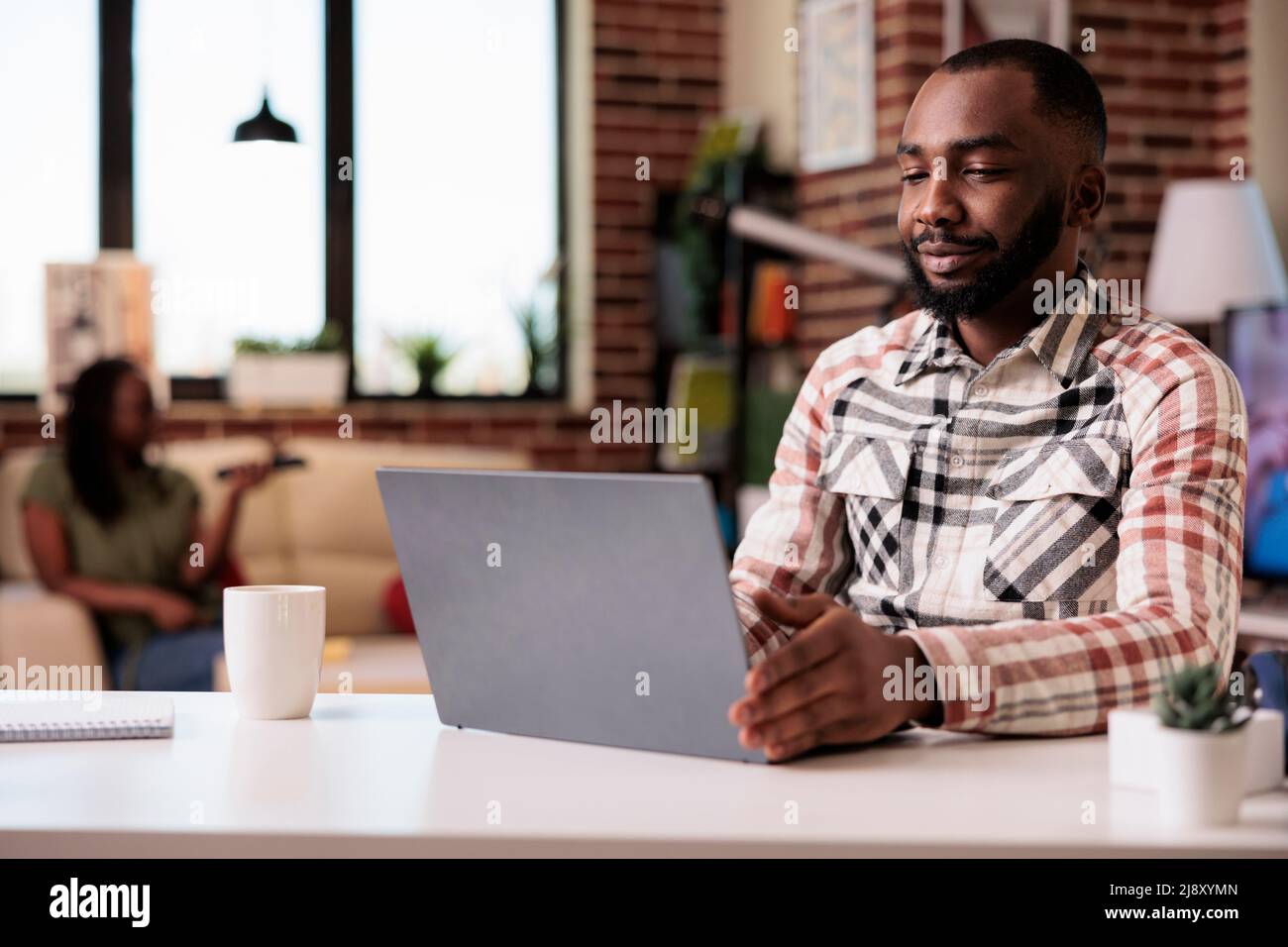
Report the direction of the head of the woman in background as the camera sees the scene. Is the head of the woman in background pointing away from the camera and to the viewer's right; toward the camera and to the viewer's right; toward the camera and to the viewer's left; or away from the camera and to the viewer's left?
toward the camera and to the viewer's right

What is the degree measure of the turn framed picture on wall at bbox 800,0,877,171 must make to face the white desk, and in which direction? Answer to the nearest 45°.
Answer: approximately 45° to its left

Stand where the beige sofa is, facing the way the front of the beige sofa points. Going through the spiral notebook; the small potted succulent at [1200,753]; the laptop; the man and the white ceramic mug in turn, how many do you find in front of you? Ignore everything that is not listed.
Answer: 5

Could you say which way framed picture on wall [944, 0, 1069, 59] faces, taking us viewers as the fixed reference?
facing the viewer

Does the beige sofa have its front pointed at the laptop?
yes

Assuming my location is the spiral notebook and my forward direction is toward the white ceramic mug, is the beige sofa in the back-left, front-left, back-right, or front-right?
front-left

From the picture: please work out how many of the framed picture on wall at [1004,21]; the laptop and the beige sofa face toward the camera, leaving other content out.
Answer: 2

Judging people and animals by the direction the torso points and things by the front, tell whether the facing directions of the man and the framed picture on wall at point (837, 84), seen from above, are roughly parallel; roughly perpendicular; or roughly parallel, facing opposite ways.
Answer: roughly parallel

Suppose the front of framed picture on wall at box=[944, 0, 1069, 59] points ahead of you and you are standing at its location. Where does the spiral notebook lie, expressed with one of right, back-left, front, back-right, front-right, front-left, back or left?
front

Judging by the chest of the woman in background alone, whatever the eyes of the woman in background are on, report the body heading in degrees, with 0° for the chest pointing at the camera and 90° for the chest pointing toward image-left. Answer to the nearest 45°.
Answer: approximately 315°

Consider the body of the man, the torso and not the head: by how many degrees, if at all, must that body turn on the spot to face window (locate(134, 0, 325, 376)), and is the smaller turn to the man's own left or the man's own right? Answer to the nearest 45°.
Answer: approximately 90° to the man's own right

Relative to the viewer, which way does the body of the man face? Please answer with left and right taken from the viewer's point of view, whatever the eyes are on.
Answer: facing the viewer and to the left of the viewer

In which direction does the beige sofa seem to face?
toward the camera

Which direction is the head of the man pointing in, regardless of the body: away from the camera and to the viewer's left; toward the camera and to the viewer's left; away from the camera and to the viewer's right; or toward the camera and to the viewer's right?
toward the camera and to the viewer's left

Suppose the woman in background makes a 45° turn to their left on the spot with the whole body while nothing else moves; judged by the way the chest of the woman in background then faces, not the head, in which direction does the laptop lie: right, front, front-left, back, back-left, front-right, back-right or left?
right

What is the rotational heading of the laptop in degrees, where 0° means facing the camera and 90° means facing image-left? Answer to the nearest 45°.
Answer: approximately 225°

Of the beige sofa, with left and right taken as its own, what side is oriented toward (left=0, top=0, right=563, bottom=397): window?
back
